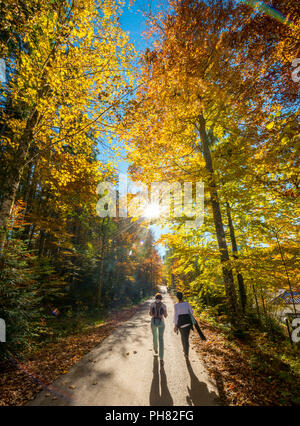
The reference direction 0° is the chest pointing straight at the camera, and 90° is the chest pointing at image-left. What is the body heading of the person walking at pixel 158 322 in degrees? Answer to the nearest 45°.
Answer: approximately 180°

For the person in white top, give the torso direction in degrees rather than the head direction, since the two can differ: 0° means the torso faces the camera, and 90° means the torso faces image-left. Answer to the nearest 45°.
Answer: approximately 180°

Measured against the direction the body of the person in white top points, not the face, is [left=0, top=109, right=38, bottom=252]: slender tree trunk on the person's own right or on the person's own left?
on the person's own left

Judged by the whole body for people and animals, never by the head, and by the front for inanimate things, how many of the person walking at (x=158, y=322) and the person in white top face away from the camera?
2

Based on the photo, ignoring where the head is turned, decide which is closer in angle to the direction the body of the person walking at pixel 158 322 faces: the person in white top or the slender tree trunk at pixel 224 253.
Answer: the slender tree trunk

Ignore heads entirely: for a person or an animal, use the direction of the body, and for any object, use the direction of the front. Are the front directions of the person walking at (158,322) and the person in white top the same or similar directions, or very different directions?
same or similar directions

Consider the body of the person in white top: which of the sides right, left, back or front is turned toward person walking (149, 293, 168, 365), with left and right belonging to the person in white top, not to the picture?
left

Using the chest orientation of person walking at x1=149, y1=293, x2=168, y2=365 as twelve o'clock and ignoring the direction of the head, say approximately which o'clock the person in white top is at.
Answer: The person in white top is roughly at 2 o'clock from the person walking.
